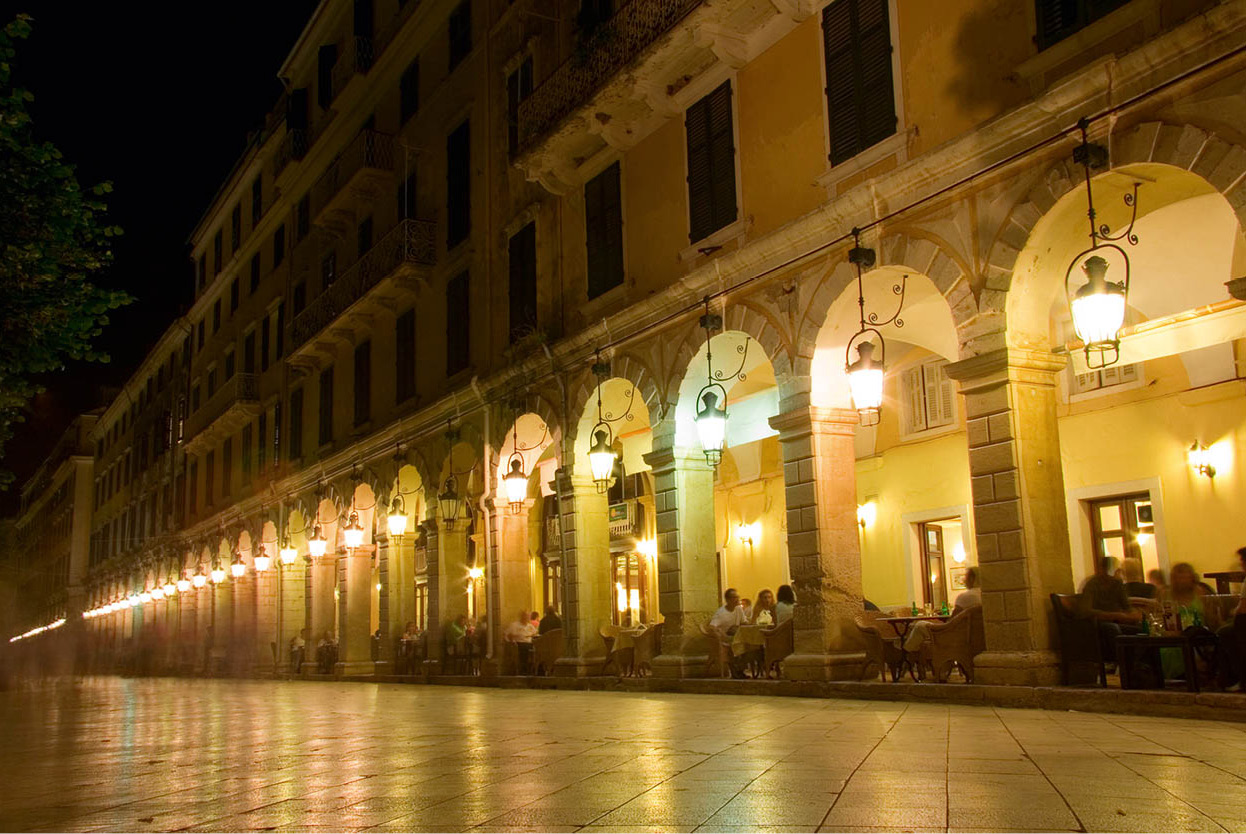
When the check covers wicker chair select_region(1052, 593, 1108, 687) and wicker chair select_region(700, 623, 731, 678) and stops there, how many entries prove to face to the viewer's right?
2

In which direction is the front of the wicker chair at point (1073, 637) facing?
to the viewer's right

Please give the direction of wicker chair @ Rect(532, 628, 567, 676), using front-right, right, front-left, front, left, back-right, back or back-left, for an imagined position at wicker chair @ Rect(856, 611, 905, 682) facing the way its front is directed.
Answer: back-left

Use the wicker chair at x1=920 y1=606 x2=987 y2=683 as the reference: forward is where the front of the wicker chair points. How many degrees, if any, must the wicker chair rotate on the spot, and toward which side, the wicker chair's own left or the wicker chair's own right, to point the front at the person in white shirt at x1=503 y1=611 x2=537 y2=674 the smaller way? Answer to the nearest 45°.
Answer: approximately 45° to the wicker chair's own right

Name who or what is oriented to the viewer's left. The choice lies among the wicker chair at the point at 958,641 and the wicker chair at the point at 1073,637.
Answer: the wicker chair at the point at 958,641

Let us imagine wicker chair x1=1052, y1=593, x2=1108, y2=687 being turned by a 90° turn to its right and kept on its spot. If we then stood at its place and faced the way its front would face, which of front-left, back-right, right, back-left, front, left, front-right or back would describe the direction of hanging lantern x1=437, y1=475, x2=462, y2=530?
back-right

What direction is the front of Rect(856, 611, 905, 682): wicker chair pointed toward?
to the viewer's right

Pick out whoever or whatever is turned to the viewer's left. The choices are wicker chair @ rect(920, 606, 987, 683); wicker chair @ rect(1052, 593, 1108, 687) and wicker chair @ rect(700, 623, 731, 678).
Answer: wicker chair @ rect(920, 606, 987, 683)

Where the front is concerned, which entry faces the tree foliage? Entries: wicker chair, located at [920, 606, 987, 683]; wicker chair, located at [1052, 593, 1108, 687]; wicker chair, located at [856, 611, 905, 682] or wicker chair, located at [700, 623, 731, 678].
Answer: wicker chair, located at [920, 606, 987, 683]

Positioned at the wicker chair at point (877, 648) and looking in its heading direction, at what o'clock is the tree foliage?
The tree foliage is roughly at 6 o'clock from the wicker chair.

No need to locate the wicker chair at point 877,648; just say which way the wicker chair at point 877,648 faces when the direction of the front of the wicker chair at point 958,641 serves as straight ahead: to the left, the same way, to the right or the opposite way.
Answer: the opposite way

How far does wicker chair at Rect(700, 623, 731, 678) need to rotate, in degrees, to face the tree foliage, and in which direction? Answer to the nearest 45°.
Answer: approximately 180°

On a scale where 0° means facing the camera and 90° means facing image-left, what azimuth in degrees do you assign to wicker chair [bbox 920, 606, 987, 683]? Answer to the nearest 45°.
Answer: approximately 90°

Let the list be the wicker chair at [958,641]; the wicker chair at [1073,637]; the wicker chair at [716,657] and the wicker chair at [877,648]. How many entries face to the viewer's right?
3

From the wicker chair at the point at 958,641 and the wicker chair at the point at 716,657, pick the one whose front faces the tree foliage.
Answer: the wicker chair at the point at 958,641

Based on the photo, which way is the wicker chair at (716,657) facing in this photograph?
to the viewer's right

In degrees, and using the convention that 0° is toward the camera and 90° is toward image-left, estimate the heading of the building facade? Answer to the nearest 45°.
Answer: approximately 45°
